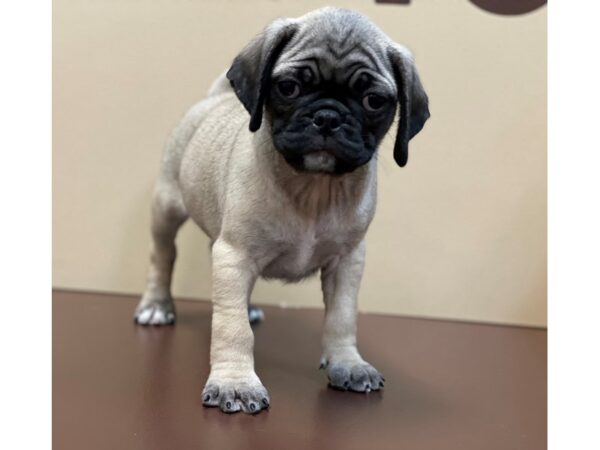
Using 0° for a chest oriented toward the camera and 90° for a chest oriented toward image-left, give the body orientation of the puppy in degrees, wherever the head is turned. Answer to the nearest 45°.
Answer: approximately 315°
